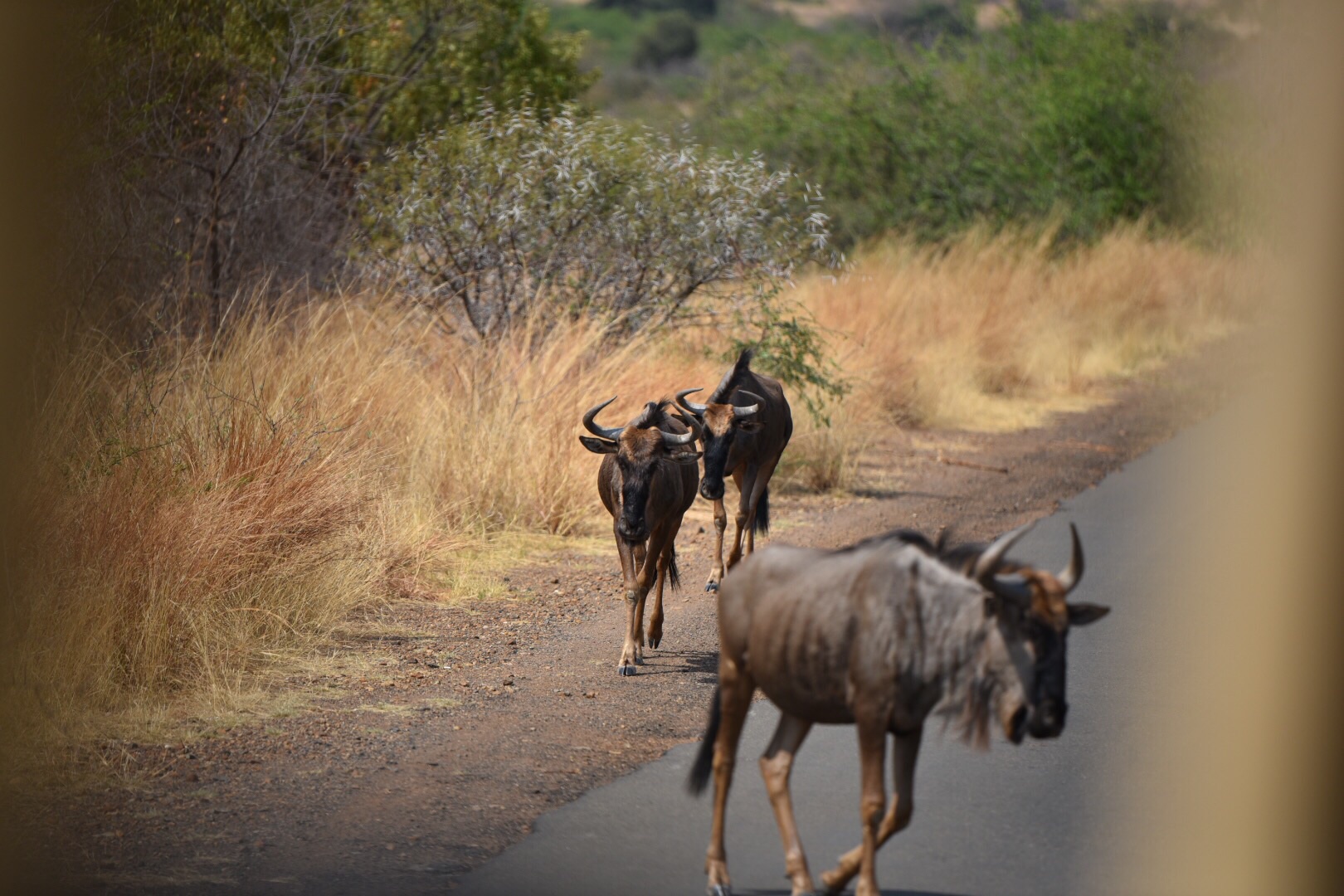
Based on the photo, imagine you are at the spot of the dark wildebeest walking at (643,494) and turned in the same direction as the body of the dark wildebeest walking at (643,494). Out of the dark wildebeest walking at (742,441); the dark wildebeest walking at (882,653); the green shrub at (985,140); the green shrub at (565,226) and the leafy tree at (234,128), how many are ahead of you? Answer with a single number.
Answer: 1

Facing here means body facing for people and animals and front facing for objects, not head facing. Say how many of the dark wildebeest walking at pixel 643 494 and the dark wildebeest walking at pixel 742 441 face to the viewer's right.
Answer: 0

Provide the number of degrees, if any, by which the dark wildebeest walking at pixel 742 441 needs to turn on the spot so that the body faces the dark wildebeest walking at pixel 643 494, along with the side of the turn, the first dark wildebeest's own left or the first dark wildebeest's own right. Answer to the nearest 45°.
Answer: approximately 45° to the first dark wildebeest's own left

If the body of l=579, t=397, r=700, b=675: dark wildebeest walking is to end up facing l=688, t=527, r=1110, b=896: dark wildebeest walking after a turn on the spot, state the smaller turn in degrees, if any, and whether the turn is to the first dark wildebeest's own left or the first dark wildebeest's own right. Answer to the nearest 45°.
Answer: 0° — it already faces it

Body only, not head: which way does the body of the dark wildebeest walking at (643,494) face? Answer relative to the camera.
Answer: toward the camera

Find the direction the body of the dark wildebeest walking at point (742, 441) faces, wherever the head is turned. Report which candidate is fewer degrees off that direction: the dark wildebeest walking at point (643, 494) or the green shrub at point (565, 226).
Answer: the dark wildebeest walking

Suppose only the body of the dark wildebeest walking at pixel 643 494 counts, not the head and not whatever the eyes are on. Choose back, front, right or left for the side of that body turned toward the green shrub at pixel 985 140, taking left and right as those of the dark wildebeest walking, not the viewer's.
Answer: back

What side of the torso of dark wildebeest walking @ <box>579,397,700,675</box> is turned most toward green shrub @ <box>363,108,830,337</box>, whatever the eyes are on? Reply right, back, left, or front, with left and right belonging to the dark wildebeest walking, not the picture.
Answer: back

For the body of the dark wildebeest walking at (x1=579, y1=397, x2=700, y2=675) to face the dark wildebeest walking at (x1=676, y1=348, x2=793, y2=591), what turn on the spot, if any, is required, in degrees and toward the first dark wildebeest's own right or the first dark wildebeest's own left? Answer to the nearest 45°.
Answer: approximately 180°

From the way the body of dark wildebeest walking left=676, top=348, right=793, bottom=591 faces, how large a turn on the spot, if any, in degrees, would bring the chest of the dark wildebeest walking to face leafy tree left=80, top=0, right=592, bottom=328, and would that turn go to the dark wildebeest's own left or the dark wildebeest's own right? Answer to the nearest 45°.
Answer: approximately 90° to the dark wildebeest's own right

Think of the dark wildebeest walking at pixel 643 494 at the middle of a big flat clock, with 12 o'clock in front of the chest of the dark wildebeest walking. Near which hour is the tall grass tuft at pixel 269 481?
The tall grass tuft is roughly at 4 o'clock from the dark wildebeest walking.

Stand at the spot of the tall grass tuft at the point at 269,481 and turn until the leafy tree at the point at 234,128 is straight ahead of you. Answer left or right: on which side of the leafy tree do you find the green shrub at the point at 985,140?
right

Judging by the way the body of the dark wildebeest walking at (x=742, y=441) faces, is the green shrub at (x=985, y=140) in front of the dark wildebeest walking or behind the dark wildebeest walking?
behind

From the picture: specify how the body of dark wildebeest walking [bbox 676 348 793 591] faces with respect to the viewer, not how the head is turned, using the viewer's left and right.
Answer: facing the viewer and to the left of the viewer

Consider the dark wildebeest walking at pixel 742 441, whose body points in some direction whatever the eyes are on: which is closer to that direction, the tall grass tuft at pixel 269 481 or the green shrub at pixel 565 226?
the tall grass tuft

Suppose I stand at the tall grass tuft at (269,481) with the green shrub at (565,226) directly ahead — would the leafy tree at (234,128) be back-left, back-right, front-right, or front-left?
front-left
